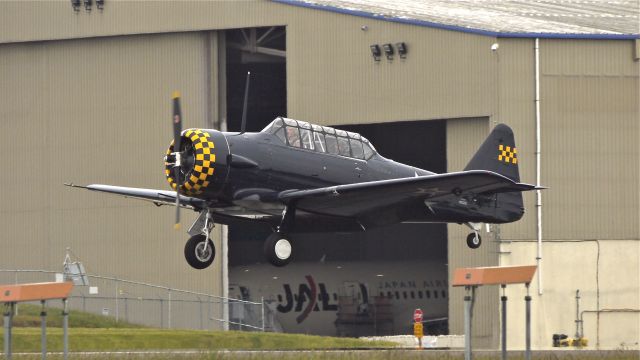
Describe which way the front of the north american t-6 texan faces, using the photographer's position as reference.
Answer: facing the viewer and to the left of the viewer
